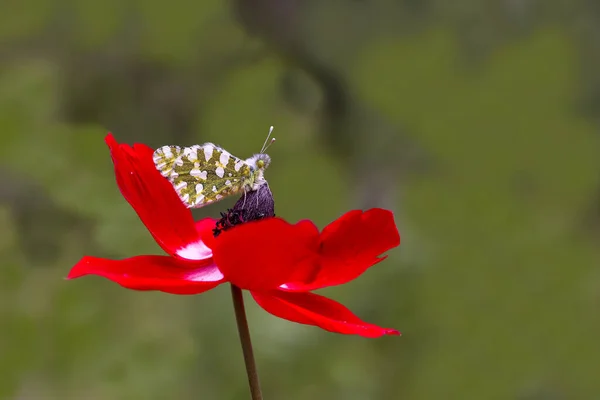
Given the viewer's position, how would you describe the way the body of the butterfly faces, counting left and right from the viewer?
facing to the right of the viewer
